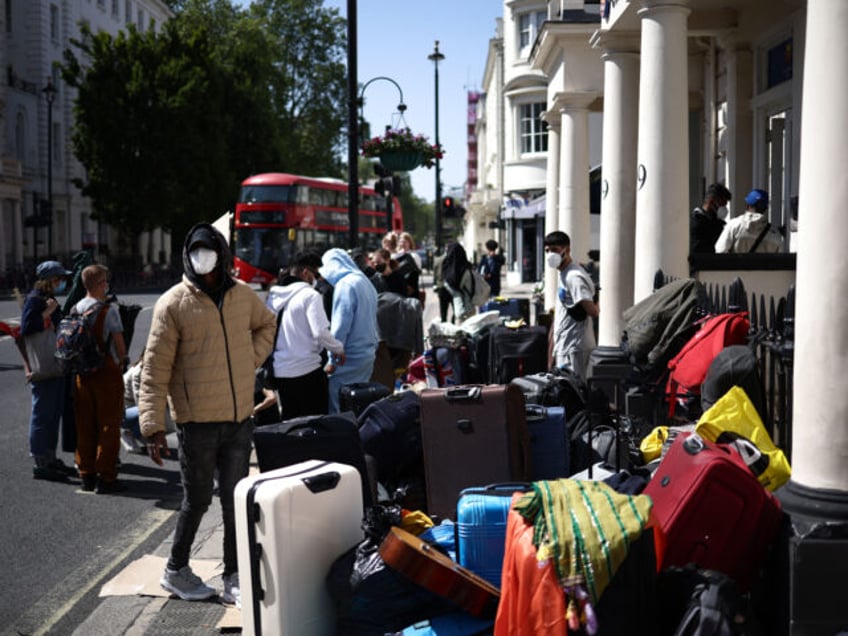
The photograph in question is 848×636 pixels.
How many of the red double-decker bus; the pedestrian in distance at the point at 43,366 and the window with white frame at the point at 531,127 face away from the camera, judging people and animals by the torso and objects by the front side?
0

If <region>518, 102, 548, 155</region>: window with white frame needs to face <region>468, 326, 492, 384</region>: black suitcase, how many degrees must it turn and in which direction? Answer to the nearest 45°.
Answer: approximately 45° to its left

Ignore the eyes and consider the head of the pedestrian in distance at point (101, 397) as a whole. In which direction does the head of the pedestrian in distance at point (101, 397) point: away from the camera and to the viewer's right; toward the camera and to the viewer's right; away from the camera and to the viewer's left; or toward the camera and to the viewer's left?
away from the camera and to the viewer's right

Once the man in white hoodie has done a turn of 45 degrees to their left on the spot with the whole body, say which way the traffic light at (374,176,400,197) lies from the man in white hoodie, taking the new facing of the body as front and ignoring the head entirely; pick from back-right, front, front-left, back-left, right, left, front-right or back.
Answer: front

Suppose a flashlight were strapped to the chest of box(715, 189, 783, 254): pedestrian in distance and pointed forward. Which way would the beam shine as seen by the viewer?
away from the camera

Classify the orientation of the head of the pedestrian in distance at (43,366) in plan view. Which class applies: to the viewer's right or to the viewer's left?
to the viewer's right

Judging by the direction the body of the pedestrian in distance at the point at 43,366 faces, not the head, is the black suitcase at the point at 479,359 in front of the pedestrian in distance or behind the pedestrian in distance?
in front

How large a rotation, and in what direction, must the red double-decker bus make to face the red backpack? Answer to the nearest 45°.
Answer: approximately 45° to its left

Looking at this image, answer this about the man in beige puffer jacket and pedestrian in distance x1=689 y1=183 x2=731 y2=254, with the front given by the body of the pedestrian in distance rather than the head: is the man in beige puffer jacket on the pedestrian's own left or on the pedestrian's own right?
on the pedestrian's own right

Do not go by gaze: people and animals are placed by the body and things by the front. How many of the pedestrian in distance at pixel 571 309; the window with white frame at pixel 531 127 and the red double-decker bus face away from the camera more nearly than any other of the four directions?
0

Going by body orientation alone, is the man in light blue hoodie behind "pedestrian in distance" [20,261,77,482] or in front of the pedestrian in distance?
in front

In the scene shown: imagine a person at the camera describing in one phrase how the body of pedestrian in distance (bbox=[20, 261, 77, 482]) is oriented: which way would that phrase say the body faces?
to the viewer's right

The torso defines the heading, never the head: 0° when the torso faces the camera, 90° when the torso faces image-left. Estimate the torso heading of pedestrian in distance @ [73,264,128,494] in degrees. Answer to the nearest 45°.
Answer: approximately 225°
